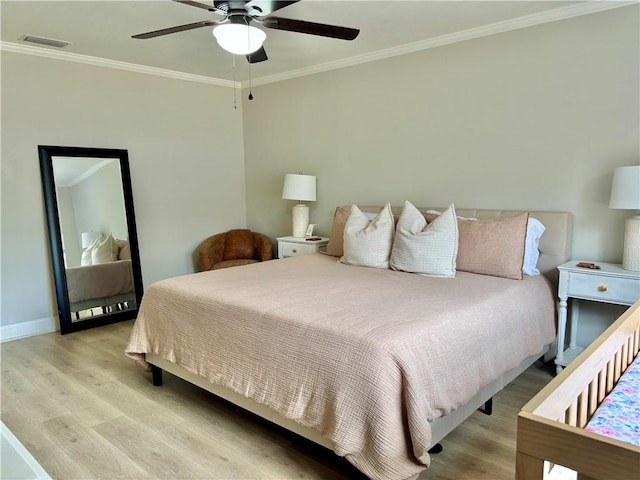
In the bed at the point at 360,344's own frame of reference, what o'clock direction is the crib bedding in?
The crib bedding is roughly at 9 o'clock from the bed.

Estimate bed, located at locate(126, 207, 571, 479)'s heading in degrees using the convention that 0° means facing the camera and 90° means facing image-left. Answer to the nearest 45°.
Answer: approximately 45°

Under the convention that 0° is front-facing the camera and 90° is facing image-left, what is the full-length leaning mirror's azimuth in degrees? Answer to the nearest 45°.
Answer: approximately 315°

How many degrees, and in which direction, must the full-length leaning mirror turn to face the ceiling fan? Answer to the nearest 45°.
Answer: approximately 45° to its right

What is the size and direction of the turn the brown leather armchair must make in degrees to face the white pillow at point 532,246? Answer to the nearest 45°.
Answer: approximately 45° to its left

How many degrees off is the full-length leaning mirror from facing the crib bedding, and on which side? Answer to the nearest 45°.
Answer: approximately 45° to its right

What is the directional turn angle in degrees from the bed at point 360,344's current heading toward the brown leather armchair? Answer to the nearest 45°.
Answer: approximately 90° to its right
